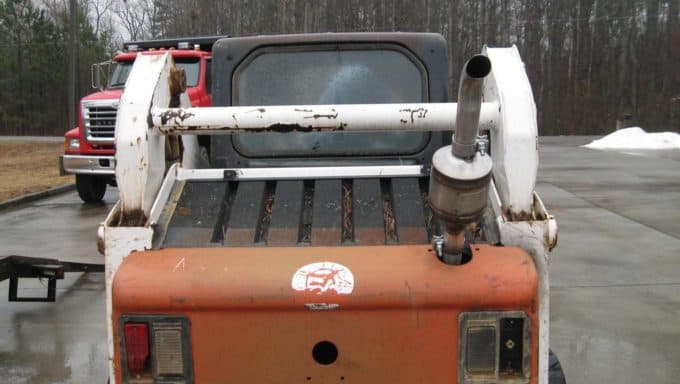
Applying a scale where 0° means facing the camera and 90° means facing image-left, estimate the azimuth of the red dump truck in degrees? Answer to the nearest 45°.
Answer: approximately 45°
